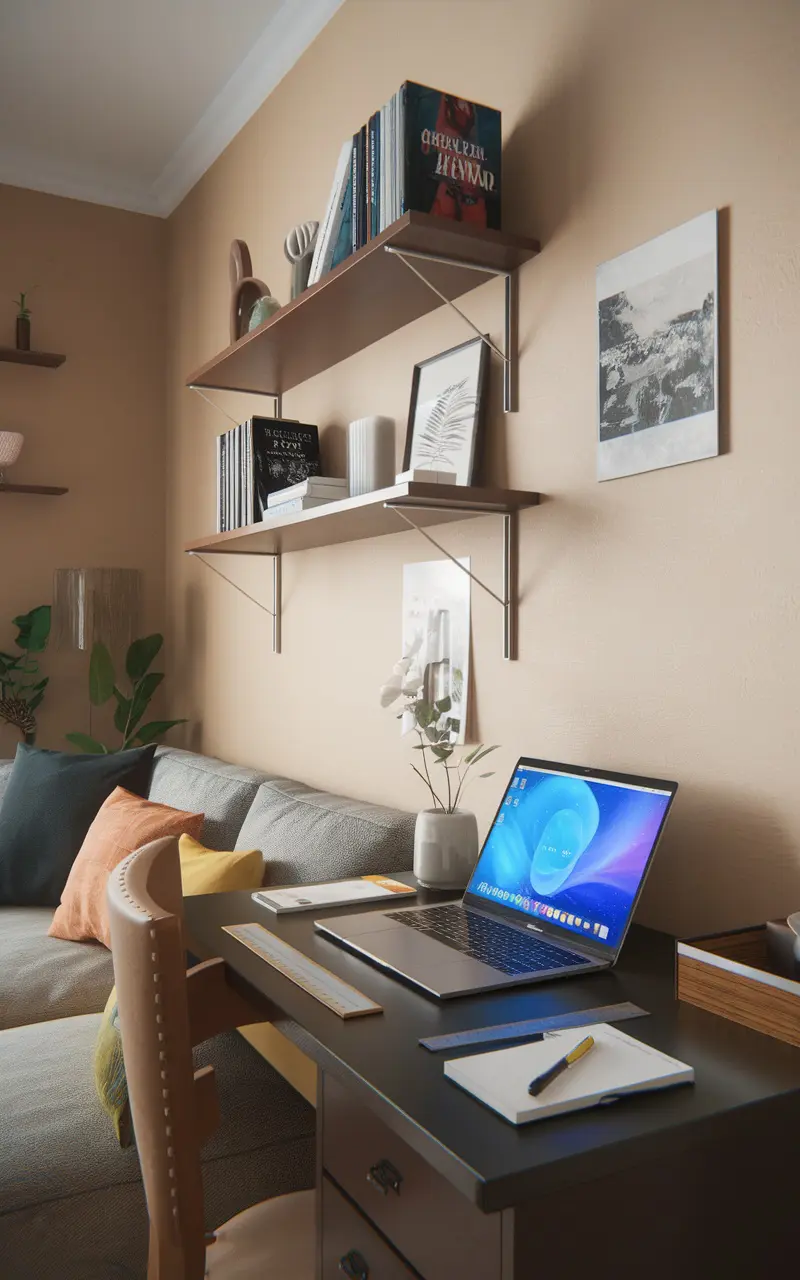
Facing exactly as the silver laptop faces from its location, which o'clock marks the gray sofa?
The gray sofa is roughly at 2 o'clock from the silver laptop.

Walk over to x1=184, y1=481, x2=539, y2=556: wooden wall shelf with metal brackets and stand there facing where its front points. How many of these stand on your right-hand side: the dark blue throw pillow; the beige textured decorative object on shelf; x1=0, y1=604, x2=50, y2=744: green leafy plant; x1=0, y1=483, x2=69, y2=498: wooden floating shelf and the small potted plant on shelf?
5

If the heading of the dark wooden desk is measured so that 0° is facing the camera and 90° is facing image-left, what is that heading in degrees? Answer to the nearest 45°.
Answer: approximately 45°

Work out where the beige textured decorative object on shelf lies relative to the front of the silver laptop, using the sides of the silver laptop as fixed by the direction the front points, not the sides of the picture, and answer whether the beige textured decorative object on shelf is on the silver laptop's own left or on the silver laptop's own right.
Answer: on the silver laptop's own right

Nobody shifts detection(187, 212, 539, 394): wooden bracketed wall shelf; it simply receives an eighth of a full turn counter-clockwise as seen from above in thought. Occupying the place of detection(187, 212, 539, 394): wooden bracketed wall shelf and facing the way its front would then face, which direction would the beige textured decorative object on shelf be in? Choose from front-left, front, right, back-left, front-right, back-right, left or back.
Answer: back-right

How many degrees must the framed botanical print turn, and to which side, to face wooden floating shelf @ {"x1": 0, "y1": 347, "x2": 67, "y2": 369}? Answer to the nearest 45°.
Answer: approximately 90° to its right

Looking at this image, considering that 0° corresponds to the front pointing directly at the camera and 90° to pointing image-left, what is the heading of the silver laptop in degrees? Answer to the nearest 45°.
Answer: approximately 45°

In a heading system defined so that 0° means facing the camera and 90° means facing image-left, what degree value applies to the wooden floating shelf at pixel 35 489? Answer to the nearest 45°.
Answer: approximately 0°

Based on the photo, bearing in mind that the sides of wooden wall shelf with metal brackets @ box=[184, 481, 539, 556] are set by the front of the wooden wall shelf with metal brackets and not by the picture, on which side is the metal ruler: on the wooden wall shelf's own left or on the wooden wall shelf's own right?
on the wooden wall shelf's own left

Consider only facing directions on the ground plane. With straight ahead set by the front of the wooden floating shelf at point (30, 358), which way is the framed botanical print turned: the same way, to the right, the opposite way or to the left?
to the right

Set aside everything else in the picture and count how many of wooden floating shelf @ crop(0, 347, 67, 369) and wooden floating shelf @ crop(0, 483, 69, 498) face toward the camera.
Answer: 2
